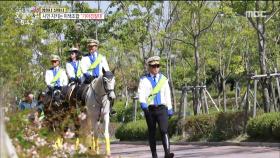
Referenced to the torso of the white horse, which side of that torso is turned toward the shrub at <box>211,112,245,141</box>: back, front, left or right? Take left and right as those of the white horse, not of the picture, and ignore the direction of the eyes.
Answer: left

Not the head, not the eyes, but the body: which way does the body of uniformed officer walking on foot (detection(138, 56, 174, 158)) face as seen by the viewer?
toward the camera

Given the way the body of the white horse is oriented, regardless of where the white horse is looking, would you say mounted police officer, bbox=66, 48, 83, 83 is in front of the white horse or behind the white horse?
behind

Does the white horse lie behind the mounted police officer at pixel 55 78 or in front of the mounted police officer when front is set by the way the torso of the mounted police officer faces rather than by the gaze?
in front

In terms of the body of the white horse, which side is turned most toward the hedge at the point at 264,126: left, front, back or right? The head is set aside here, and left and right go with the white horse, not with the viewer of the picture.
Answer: left

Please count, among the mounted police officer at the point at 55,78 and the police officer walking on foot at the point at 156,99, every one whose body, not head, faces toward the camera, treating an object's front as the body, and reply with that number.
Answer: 2

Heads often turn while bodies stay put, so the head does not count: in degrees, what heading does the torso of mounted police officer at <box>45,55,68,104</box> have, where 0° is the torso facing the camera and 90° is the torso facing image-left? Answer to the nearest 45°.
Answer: approximately 0°

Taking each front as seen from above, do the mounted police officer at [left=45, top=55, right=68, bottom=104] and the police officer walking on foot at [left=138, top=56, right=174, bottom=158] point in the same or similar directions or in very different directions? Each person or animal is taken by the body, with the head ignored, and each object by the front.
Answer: same or similar directions

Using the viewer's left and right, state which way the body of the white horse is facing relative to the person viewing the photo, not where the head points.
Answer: facing the viewer and to the right of the viewer

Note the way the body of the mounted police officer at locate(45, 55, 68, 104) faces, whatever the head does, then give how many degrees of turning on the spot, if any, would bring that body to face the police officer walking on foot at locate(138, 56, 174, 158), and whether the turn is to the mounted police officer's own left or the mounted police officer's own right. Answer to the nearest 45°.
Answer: approximately 45° to the mounted police officer's own left

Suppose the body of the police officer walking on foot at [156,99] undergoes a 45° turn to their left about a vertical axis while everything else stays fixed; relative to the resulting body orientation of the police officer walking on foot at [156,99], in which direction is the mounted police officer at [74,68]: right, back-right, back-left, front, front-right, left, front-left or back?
back

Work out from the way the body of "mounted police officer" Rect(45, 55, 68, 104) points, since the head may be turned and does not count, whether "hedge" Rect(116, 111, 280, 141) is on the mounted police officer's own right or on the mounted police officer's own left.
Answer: on the mounted police officer's own left
